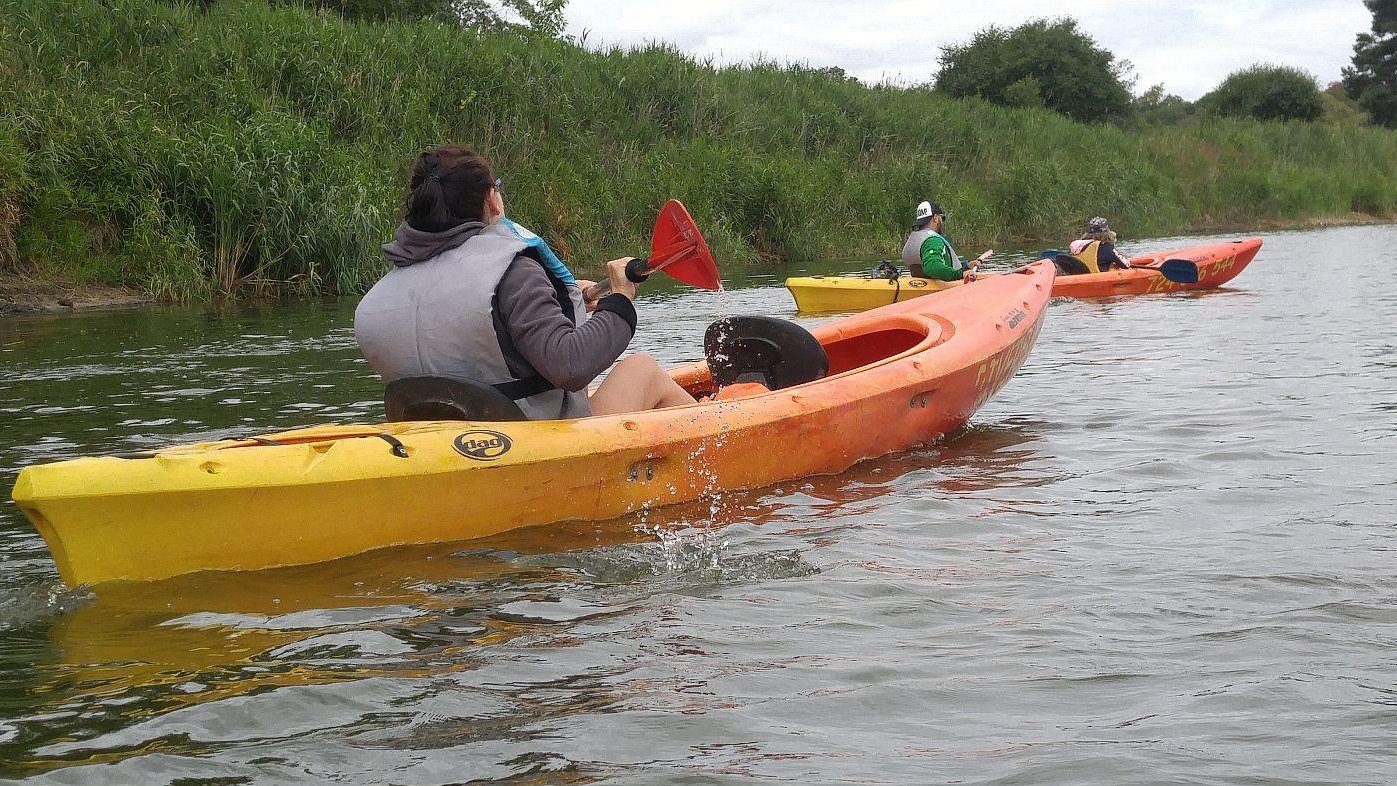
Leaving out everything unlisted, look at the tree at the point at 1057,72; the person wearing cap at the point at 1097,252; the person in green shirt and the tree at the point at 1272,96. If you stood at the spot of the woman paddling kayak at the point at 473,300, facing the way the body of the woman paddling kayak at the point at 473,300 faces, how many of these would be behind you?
0

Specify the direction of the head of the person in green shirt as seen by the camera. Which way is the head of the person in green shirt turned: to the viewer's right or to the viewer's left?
to the viewer's right

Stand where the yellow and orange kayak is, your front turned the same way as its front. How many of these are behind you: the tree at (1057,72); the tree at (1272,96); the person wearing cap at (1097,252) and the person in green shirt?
0

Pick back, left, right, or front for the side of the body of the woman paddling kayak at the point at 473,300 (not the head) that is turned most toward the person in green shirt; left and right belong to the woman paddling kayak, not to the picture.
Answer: front

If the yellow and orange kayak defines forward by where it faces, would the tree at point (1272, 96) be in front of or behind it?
in front

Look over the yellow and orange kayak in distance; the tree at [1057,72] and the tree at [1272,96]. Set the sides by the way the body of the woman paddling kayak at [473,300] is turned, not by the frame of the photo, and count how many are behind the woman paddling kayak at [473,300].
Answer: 0

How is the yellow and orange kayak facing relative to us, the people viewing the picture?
facing away from the viewer and to the right of the viewer

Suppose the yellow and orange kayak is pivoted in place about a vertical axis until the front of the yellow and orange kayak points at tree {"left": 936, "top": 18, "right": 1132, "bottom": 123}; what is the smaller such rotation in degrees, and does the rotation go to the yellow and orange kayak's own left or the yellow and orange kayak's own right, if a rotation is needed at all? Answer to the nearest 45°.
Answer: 0° — it already faces it

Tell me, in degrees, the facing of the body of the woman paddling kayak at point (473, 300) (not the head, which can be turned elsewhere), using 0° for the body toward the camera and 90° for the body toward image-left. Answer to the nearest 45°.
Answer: approximately 225°

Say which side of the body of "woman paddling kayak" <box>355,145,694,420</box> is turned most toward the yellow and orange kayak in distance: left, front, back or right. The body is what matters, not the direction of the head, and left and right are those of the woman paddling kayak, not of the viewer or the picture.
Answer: front
